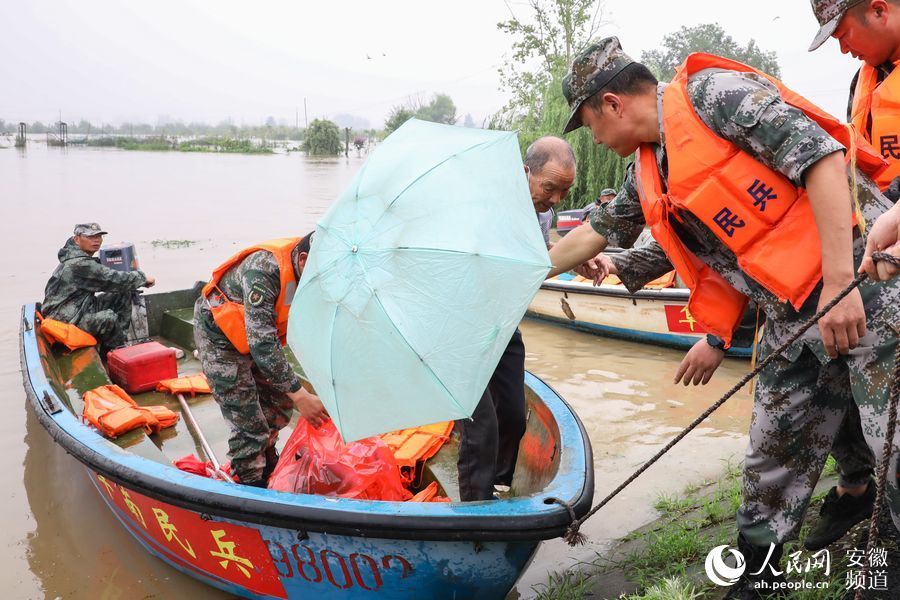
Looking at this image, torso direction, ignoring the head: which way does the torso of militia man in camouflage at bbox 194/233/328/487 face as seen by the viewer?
to the viewer's right

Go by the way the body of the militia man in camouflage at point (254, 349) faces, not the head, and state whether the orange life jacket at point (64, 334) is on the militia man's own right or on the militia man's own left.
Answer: on the militia man's own left

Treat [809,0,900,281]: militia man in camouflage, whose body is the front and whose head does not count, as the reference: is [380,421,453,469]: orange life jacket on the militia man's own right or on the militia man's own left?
on the militia man's own right

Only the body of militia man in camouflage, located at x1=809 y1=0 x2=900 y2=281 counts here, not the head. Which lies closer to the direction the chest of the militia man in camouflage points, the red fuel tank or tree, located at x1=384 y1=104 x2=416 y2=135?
the red fuel tank

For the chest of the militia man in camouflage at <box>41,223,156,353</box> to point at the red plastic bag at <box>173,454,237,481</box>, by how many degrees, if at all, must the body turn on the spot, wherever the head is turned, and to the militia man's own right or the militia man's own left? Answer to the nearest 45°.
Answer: approximately 90° to the militia man's own right

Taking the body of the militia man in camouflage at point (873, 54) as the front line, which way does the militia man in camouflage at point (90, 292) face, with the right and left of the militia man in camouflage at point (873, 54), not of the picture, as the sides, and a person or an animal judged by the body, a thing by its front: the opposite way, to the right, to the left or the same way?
the opposite way

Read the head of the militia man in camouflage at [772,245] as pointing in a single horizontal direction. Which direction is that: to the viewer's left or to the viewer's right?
to the viewer's left

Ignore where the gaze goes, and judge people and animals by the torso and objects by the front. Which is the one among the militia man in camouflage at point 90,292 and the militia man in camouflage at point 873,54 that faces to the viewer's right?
the militia man in camouflage at point 90,292

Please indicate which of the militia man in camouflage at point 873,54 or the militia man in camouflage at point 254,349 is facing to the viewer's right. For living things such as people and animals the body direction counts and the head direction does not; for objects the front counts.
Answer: the militia man in camouflage at point 254,349

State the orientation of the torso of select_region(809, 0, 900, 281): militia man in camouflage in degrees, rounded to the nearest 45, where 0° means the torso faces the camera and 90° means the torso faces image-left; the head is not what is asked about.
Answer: approximately 45°
